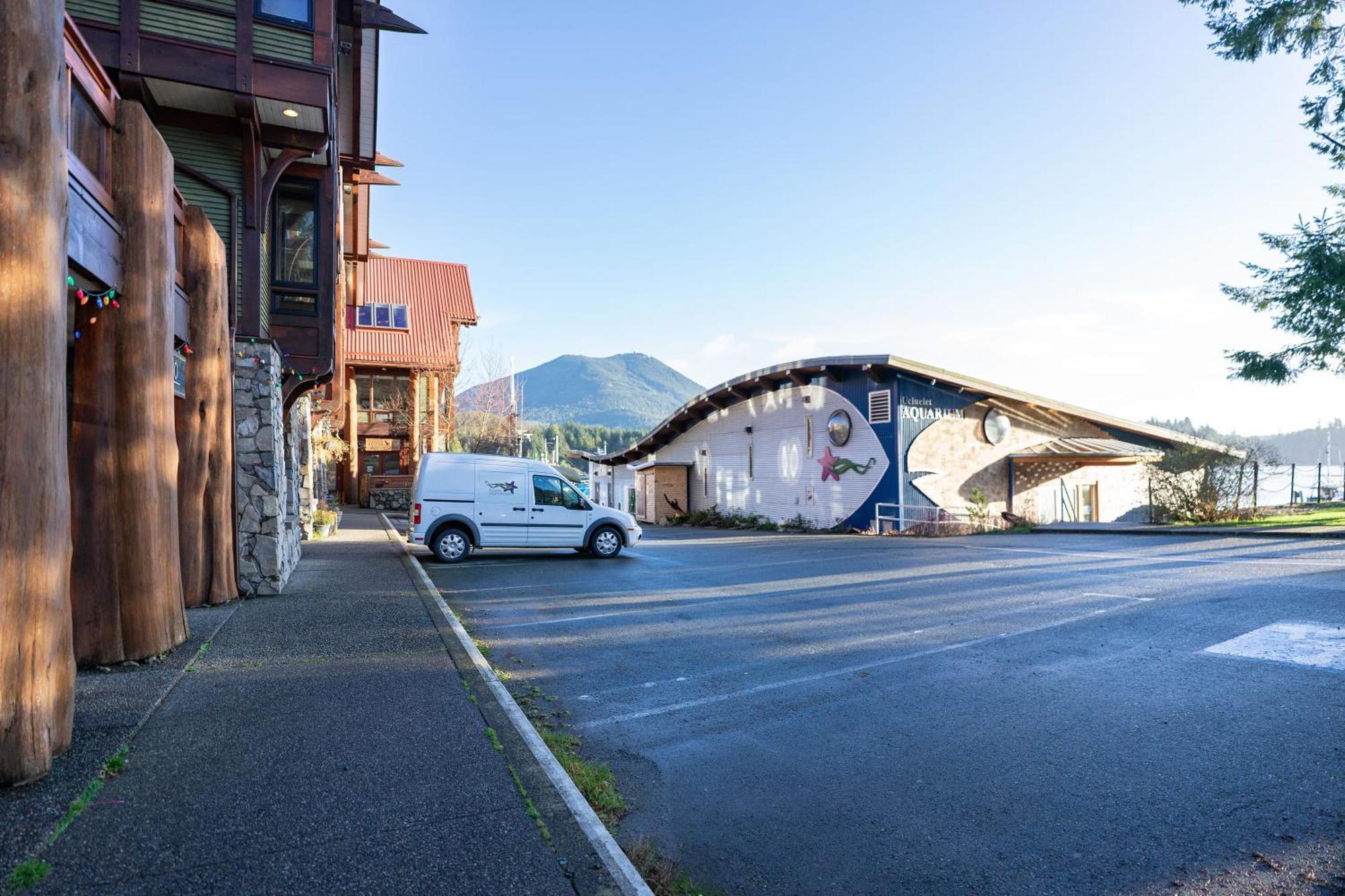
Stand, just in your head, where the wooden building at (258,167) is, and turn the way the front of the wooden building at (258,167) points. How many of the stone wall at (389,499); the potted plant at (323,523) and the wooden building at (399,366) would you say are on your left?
3

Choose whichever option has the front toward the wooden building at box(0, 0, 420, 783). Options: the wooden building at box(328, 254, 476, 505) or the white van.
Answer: the wooden building at box(328, 254, 476, 505)

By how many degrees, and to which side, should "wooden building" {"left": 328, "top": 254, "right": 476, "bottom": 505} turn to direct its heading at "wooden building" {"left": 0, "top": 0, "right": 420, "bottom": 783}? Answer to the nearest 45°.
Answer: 0° — it already faces it

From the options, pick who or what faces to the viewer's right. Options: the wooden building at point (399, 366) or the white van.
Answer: the white van

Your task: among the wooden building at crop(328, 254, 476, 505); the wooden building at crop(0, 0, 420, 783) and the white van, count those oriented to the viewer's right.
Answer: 2

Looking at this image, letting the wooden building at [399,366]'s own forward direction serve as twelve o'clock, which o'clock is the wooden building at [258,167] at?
the wooden building at [258,167] is roughly at 12 o'clock from the wooden building at [399,366].

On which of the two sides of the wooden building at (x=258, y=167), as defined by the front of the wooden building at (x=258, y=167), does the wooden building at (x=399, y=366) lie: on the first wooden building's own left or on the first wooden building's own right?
on the first wooden building's own left

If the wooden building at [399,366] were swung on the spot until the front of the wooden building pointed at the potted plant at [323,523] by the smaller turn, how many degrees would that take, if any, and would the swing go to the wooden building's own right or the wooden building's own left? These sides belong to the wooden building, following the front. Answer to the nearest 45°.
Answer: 0° — it already faces it

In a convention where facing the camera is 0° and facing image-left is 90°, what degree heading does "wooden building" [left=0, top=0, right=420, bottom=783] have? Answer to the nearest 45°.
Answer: approximately 270°

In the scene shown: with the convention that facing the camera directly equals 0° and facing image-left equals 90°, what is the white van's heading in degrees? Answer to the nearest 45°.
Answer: approximately 270°
